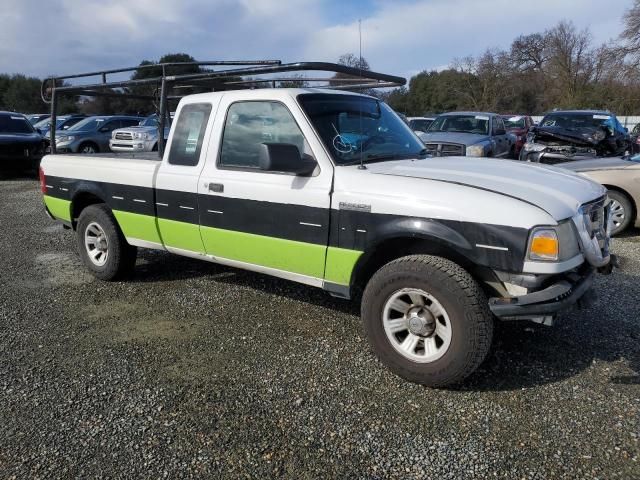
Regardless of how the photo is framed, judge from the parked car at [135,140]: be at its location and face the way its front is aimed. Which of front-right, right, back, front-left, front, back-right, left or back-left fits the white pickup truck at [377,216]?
front-left

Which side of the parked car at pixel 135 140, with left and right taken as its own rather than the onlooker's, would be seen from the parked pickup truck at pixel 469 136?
left

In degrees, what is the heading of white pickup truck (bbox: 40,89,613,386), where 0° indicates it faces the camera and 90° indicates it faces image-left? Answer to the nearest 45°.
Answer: approximately 315°

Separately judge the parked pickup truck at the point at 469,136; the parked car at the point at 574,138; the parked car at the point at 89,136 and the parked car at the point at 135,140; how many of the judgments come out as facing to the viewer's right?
0

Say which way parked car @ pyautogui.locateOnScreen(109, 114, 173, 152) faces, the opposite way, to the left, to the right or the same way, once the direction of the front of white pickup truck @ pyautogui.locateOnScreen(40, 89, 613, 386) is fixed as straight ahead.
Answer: to the right

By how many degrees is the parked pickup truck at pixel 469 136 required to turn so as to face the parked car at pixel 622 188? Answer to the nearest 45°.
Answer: approximately 90° to its left

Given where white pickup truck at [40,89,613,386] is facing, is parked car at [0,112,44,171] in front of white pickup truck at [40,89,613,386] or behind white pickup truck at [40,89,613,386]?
behind

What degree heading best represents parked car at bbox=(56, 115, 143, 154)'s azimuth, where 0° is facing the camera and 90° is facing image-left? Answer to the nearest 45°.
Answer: approximately 45°

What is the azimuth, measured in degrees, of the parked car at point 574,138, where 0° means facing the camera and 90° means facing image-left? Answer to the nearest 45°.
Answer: approximately 45°

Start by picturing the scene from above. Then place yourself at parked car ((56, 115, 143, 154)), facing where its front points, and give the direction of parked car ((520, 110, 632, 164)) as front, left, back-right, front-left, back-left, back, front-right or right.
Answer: left

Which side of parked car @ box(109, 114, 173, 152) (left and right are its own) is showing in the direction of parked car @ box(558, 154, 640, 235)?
left

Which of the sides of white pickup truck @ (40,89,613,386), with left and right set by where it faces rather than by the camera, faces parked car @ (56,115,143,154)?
back

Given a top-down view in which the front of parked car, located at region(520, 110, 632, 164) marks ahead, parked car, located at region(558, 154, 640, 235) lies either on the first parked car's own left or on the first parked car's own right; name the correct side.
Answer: on the first parked car's own left

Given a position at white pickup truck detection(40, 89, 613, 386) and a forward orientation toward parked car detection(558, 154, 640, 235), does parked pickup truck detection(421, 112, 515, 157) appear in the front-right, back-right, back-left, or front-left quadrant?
front-left

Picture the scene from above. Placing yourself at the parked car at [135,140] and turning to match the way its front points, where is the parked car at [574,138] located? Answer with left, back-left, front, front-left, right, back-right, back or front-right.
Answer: left

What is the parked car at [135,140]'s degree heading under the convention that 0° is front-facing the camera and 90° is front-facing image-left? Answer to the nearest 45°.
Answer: approximately 45°

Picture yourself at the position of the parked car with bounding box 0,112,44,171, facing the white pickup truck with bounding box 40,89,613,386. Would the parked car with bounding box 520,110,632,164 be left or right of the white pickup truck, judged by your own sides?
left
